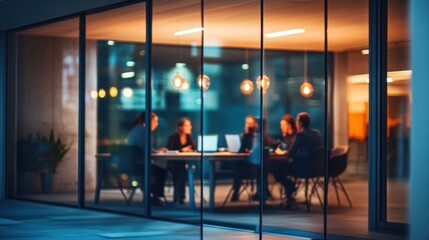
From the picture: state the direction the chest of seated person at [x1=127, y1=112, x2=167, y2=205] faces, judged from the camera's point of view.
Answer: to the viewer's right

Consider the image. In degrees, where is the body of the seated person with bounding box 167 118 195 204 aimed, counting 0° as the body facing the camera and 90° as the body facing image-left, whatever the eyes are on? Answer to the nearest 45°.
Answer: approximately 315°

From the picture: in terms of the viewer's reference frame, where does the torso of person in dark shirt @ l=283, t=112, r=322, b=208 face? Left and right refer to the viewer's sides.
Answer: facing away from the viewer and to the left of the viewer

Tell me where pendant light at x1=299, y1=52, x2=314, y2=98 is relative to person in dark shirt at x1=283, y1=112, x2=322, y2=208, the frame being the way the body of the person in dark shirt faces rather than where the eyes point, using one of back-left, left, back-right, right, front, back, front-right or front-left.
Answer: front-right

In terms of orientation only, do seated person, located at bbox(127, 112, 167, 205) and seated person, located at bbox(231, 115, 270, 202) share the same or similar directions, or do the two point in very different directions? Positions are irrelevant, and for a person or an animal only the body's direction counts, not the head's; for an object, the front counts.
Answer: very different directions
